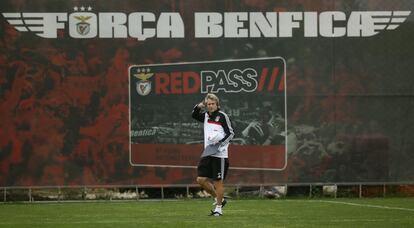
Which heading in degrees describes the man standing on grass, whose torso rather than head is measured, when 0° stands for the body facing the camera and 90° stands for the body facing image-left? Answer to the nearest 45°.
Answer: approximately 45°

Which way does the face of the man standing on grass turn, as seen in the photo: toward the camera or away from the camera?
toward the camera

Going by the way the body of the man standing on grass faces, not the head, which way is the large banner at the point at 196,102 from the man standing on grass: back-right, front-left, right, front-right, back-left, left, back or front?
back-right
